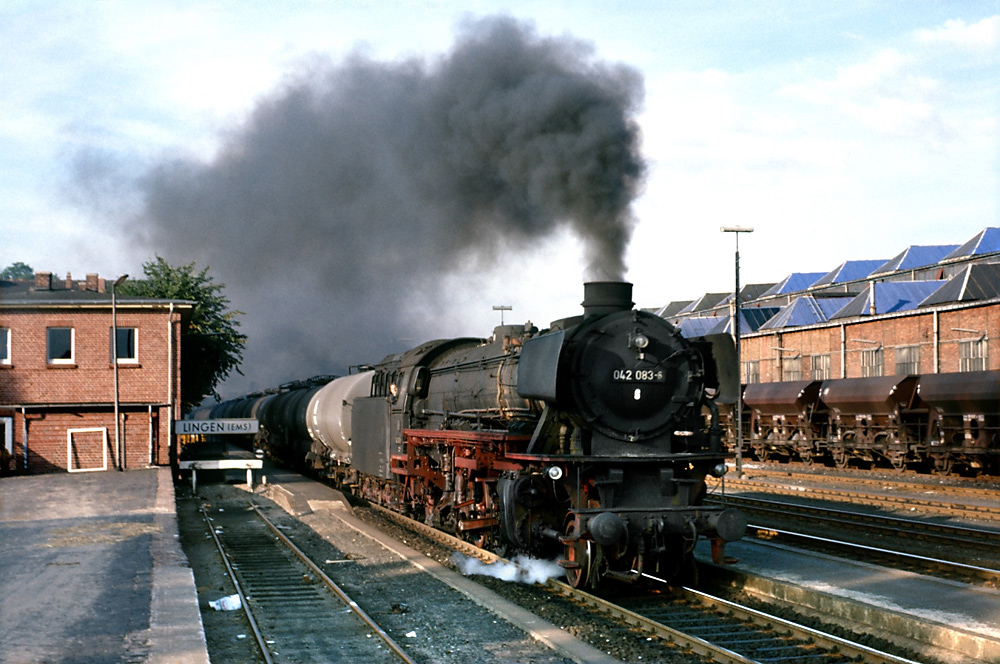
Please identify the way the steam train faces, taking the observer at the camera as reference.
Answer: facing the viewer and to the right of the viewer

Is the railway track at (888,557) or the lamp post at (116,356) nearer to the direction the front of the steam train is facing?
the railway track

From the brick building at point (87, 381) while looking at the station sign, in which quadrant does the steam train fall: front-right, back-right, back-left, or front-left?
front-right

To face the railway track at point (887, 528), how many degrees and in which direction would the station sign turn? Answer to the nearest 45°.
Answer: approximately 45° to its left

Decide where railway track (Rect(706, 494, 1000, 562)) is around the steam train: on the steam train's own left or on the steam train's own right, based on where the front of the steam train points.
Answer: on the steam train's own left

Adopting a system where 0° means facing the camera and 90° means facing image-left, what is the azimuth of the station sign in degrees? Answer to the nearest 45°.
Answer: approximately 0°

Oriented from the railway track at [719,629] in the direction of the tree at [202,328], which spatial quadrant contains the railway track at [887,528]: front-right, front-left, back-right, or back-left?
front-right

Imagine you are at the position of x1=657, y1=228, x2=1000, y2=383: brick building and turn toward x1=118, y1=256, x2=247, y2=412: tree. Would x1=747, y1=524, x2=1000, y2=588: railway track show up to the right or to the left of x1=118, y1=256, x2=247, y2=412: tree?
left

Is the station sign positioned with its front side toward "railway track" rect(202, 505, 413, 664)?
yes

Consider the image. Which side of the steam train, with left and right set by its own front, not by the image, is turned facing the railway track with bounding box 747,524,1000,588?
left

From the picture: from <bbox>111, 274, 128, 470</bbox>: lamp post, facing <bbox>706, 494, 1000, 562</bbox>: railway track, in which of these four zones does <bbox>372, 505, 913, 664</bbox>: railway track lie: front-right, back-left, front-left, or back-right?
front-right

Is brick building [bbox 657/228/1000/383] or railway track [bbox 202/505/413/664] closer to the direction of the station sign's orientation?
the railway track

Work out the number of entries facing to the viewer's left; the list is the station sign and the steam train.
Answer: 0

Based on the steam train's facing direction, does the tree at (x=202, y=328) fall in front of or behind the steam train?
behind
